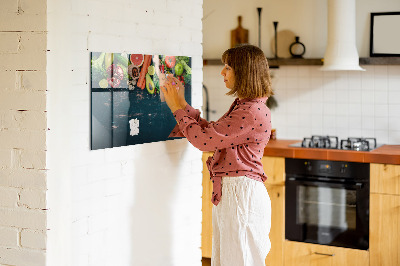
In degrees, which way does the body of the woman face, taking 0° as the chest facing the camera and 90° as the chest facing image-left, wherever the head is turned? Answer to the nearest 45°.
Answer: approximately 90°

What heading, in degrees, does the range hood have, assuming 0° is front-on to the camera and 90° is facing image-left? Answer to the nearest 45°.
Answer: approximately 0°

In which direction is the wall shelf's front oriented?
toward the camera

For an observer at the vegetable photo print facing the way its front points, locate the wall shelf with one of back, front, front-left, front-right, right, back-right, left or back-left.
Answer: left

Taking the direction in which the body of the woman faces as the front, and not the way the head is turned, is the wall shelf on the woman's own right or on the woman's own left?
on the woman's own right

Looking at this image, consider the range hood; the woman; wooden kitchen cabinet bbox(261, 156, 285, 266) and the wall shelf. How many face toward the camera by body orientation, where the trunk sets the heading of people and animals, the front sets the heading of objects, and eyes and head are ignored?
3

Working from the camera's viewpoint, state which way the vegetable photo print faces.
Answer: facing the viewer and to the right of the viewer

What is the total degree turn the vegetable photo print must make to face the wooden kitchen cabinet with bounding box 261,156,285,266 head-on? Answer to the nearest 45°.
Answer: approximately 90° to its left

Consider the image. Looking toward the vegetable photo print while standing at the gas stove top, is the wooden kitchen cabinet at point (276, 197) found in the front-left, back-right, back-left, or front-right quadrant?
front-right

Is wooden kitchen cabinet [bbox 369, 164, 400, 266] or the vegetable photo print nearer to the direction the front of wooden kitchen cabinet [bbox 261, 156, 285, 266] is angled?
the vegetable photo print

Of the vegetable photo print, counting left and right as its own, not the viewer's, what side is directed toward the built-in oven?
left

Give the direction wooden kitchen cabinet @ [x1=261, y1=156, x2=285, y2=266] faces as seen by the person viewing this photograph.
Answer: facing the viewer

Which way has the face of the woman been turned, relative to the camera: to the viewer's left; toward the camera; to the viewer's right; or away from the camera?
to the viewer's left
